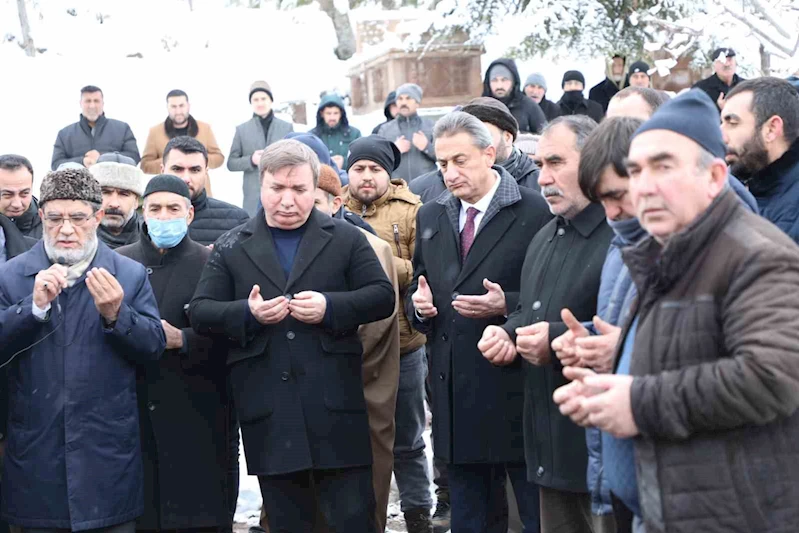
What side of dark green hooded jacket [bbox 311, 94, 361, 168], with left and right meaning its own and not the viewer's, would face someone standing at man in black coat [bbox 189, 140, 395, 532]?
front

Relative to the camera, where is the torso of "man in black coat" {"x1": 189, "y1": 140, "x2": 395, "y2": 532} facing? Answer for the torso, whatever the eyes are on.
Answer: toward the camera

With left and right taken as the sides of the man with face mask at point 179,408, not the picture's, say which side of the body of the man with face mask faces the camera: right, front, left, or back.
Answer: front

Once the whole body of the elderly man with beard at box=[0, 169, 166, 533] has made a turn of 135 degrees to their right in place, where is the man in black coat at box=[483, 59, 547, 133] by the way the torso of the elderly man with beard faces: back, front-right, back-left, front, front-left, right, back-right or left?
right

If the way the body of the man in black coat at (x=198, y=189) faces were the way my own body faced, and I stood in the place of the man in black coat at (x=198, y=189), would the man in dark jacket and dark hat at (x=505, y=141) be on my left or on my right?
on my left

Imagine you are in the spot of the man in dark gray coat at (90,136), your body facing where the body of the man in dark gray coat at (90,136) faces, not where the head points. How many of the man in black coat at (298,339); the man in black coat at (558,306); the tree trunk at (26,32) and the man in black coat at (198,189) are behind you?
1

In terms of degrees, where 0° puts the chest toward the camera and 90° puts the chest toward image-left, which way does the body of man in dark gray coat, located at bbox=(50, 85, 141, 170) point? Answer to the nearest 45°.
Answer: approximately 0°

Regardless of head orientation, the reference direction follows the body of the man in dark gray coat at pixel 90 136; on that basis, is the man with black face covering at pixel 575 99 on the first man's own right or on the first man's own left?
on the first man's own left

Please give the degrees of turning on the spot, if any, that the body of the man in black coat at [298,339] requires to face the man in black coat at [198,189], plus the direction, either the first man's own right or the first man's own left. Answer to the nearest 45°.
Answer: approximately 180°

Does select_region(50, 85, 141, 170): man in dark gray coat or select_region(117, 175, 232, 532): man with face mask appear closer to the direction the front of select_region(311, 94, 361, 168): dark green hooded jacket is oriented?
the man with face mask

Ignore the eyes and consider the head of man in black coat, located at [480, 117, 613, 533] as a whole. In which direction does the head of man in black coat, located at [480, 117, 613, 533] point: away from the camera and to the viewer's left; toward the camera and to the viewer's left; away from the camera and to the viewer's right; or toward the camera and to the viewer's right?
toward the camera and to the viewer's left
